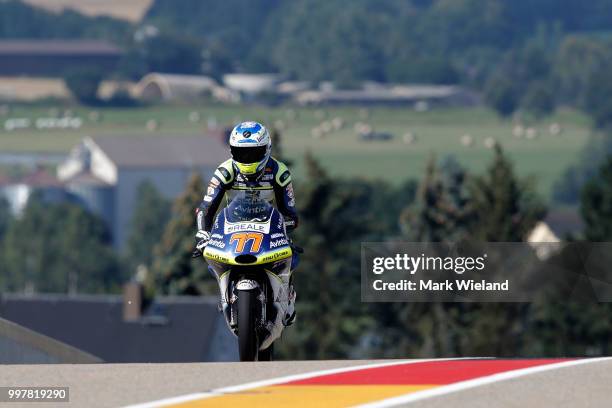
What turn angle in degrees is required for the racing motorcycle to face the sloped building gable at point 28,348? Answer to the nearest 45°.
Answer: approximately 135° to its right

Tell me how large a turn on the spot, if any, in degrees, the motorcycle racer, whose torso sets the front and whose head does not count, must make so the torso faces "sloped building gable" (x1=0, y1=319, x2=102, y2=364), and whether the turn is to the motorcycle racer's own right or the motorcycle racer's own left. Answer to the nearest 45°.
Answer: approximately 135° to the motorcycle racer's own right

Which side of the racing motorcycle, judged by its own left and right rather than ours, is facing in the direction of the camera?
front
